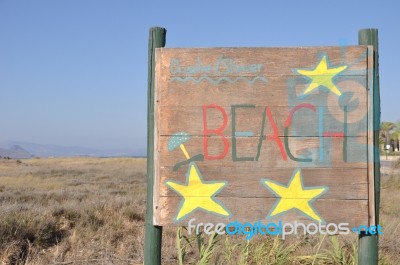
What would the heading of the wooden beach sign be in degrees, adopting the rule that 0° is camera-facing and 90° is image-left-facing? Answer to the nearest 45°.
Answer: approximately 0°
